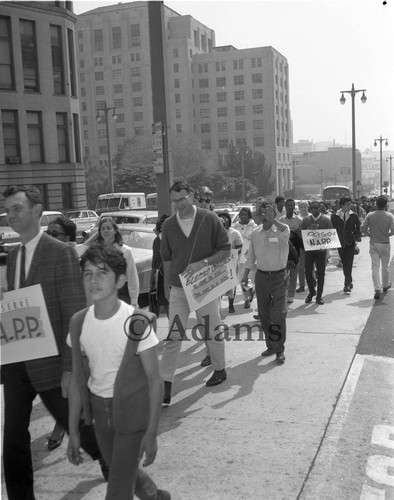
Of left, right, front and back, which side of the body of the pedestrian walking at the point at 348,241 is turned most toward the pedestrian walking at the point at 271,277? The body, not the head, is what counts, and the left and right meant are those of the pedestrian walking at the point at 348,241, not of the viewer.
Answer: front

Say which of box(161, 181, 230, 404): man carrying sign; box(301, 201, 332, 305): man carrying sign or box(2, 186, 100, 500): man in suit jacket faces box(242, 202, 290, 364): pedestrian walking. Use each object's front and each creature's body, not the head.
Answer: box(301, 201, 332, 305): man carrying sign

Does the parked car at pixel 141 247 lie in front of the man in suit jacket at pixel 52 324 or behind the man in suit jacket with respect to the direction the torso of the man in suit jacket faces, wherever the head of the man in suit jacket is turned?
behind

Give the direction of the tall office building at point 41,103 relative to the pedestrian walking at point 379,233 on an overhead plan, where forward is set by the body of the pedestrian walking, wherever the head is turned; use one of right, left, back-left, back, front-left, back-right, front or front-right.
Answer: front-left

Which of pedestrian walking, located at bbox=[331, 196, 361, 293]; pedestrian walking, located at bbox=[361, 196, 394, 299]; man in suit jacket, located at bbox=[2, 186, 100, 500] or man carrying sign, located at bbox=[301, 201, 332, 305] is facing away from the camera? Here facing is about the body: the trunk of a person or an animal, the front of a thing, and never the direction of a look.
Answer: pedestrian walking, located at bbox=[361, 196, 394, 299]

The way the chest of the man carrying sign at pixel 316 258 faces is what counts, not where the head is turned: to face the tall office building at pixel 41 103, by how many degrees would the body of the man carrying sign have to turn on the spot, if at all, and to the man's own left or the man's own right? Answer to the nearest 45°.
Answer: approximately 135° to the man's own right

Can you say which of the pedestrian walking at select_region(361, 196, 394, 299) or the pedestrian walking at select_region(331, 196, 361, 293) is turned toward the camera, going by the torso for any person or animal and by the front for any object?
the pedestrian walking at select_region(331, 196, 361, 293)

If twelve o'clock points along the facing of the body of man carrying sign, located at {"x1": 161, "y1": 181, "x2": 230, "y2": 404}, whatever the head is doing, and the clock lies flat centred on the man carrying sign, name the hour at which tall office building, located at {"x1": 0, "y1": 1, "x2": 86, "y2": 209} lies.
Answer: The tall office building is roughly at 4 o'clock from the man carrying sign.

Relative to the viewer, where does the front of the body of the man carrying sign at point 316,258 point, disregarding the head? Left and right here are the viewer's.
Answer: facing the viewer

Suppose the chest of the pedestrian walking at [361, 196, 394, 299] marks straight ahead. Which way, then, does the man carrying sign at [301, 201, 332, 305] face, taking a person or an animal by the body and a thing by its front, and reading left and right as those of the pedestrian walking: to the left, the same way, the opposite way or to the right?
the opposite way

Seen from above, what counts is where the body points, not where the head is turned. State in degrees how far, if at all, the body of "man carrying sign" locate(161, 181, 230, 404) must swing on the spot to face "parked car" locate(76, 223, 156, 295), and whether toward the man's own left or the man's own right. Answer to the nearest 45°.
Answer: approximately 135° to the man's own right

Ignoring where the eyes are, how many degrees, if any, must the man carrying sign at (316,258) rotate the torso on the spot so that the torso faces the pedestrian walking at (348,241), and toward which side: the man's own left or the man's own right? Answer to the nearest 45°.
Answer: approximately 135° to the man's own left

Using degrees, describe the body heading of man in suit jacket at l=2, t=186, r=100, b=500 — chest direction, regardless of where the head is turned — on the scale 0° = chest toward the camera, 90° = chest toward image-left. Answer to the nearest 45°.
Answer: approximately 45°

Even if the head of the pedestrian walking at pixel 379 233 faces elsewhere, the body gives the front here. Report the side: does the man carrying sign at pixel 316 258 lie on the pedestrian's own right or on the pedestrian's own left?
on the pedestrian's own left

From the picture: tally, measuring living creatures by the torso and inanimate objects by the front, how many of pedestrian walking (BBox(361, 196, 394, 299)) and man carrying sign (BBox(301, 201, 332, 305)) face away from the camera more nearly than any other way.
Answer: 1

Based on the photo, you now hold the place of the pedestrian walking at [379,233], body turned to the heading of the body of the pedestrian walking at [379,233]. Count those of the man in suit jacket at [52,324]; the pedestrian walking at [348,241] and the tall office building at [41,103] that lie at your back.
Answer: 1
